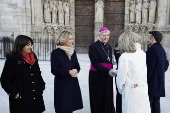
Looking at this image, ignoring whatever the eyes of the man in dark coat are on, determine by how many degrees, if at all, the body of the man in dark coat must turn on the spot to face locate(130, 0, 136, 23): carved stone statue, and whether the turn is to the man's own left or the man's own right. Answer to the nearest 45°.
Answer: approximately 45° to the man's own right

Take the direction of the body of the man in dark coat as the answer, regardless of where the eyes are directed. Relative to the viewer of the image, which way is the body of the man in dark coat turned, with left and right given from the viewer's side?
facing away from the viewer and to the left of the viewer

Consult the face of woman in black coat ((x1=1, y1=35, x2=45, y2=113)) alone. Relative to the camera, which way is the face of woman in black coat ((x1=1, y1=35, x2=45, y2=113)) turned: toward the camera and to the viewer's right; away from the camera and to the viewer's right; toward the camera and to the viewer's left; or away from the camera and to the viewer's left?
toward the camera and to the viewer's right

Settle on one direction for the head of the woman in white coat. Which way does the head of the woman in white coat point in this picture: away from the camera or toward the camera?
away from the camera

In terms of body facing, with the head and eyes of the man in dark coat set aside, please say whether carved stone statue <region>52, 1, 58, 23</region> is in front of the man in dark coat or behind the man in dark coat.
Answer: in front

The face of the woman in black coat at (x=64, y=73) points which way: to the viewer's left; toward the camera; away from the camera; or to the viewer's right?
to the viewer's right
